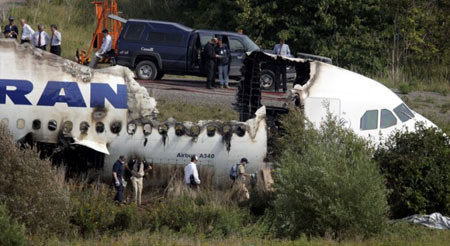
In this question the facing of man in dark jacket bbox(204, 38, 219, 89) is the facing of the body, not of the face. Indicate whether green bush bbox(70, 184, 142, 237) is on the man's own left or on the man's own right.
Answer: on the man's own right

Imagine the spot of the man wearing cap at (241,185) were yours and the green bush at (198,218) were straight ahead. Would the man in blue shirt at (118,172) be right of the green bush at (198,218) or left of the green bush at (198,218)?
right

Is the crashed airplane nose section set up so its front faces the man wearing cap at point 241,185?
no

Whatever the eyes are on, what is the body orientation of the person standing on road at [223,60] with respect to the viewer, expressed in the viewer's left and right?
facing the viewer and to the left of the viewer

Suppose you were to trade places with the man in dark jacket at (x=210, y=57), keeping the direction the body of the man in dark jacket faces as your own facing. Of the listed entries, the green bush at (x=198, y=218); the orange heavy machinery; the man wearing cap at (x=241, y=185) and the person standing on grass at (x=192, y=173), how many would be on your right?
3

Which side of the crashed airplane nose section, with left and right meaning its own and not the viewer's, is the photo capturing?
right
